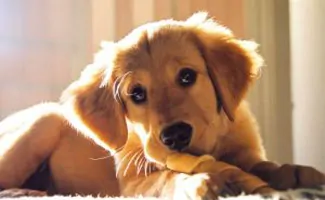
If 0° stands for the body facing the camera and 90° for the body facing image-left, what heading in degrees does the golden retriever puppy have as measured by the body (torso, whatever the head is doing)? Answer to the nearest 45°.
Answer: approximately 315°
